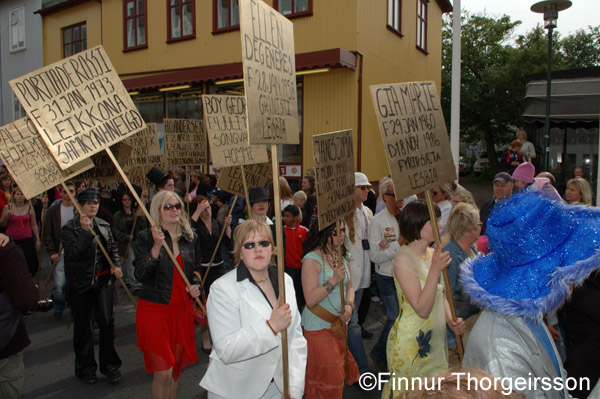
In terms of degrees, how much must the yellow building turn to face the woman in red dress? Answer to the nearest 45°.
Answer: approximately 45° to its left

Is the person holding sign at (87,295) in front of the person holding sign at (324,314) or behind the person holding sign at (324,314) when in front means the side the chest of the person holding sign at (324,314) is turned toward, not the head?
behind

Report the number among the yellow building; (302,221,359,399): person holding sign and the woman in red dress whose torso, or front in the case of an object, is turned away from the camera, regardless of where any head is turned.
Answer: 0

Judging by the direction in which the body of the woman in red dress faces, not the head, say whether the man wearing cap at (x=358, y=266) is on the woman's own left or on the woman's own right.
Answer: on the woman's own left

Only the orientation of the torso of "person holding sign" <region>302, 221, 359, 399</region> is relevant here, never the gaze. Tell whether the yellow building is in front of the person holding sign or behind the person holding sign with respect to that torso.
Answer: behind

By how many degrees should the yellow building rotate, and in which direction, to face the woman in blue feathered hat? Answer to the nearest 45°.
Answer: approximately 45° to its left

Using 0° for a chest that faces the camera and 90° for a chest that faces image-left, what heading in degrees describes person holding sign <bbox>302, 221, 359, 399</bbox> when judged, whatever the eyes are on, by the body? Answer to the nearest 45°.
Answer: approximately 315°

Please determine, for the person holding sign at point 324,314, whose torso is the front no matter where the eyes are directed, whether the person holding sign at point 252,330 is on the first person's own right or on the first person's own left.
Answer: on the first person's own right

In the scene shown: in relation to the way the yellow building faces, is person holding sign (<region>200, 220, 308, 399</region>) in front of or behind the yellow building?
in front

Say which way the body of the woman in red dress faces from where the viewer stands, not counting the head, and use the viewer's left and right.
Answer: facing the viewer and to the right of the viewer

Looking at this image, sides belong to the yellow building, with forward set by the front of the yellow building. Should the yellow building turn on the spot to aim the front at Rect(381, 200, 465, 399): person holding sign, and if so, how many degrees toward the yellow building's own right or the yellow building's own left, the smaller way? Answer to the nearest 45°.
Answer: approximately 45° to the yellow building's own left

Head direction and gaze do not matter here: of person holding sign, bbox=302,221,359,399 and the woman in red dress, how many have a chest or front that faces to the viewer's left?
0
